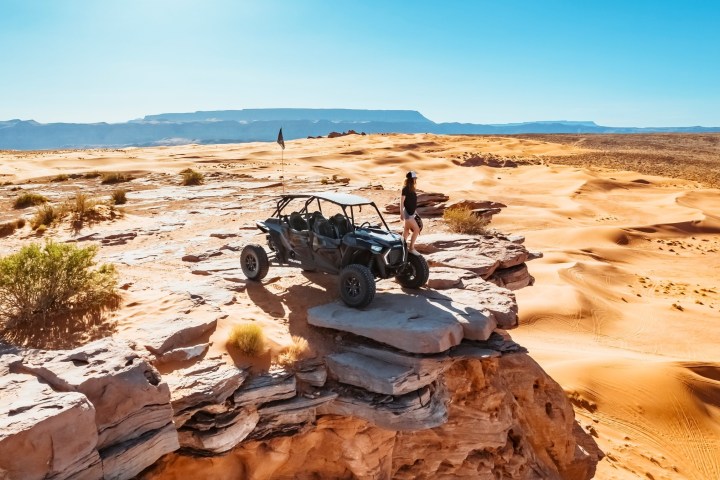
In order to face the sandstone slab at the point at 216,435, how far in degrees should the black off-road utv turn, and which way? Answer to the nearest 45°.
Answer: approximately 90° to its right

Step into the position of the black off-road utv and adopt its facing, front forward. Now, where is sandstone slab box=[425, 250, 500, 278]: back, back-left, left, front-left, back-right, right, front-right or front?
left

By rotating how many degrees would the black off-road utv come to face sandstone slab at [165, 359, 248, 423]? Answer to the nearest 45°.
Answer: approximately 90° to its right

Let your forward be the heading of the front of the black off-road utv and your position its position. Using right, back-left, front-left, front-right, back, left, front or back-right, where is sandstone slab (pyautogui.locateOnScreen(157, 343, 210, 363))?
right

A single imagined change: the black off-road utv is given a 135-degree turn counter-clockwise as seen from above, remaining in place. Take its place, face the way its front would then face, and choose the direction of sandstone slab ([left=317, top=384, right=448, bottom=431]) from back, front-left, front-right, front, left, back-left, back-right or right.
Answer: back

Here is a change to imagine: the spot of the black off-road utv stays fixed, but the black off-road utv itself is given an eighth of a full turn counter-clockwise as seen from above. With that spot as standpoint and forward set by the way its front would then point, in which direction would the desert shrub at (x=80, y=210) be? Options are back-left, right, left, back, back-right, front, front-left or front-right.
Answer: back-left

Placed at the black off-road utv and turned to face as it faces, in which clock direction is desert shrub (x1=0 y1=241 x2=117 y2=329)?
The desert shrub is roughly at 4 o'clock from the black off-road utv.

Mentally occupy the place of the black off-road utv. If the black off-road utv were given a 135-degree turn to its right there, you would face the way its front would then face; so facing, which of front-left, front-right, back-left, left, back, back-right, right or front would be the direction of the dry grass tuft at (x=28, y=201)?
front-right

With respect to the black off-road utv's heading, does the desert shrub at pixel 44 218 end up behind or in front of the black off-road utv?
behind

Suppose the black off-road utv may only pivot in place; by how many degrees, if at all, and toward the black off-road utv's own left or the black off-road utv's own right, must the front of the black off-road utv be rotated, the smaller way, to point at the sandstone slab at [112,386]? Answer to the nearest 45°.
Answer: approximately 90° to the black off-road utv's own right

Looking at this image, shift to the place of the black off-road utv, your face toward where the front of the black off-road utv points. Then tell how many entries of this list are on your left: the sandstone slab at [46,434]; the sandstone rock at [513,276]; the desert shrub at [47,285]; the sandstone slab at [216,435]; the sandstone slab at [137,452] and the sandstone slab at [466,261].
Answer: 2

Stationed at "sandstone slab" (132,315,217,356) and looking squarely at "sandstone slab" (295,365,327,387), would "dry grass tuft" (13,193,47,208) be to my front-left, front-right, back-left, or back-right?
back-left

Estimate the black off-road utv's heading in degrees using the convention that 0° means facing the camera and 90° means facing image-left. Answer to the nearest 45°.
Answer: approximately 315°
